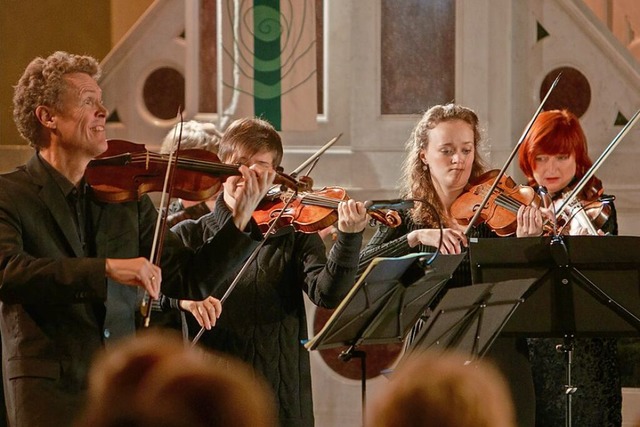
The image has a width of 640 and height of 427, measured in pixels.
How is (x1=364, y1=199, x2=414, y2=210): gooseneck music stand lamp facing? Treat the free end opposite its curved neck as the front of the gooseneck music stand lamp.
to the viewer's left

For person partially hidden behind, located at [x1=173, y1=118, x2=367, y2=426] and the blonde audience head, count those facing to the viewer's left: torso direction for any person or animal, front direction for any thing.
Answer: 0

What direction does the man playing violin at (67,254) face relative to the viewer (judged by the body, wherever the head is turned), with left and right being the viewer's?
facing the viewer and to the right of the viewer

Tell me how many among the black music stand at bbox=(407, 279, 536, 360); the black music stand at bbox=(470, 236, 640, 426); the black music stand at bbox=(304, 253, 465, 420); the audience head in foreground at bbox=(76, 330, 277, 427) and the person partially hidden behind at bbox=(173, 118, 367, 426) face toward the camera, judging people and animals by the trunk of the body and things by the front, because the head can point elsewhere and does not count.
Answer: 1

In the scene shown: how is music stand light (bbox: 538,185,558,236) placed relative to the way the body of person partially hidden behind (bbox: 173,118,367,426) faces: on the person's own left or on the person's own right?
on the person's own left

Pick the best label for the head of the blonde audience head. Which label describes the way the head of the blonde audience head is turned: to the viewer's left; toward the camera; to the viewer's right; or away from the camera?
away from the camera

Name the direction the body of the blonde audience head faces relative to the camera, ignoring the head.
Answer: away from the camera

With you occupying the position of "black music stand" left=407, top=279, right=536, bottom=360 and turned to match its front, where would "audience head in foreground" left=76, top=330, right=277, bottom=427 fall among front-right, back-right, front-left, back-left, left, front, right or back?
back-left

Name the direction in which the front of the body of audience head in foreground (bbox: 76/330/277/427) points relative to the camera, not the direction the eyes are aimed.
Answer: away from the camera

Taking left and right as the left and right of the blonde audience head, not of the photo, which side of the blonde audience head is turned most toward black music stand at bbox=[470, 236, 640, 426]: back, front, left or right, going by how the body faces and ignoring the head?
front

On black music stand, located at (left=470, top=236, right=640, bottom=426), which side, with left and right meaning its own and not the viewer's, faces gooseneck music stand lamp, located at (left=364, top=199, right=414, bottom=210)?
left

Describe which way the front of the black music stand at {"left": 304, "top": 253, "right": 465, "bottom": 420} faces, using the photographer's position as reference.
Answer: facing away from the viewer and to the left of the viewer

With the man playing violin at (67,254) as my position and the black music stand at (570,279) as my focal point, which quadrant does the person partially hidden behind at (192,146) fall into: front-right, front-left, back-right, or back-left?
front-left

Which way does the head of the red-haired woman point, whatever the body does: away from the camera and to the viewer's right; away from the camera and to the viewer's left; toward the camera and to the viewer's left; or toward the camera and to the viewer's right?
toward the camera and to the viewer's left

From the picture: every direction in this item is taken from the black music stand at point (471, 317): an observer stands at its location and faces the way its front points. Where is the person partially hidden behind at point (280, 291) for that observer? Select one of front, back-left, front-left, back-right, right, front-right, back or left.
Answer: front-left

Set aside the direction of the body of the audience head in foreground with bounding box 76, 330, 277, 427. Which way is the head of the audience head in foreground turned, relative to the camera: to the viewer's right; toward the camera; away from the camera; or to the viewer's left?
away from the camera

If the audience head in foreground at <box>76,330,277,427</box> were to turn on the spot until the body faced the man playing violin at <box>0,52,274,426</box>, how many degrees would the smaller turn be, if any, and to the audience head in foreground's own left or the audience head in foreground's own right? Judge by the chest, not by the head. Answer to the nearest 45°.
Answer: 0° — they already face them
